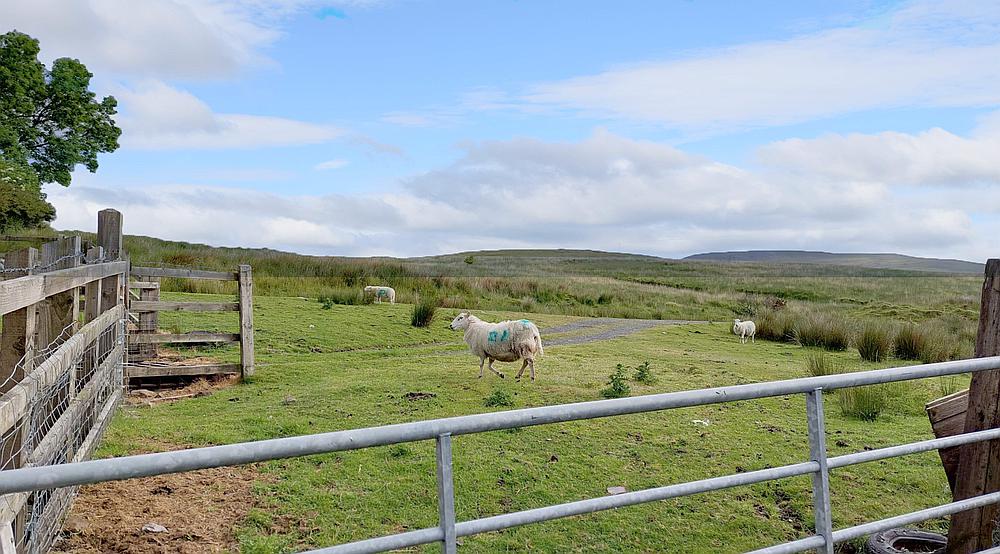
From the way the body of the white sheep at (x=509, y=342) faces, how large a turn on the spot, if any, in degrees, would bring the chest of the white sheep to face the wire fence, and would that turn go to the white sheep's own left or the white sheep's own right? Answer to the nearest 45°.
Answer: approximately 45° to the white sheep's own left

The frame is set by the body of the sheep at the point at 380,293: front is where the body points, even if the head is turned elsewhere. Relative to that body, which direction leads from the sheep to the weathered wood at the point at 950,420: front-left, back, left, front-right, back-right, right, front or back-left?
left

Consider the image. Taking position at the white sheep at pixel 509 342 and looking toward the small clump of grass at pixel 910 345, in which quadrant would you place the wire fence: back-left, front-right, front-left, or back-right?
back-right

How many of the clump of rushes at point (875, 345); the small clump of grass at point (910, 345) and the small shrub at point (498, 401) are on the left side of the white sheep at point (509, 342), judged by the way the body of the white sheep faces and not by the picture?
1

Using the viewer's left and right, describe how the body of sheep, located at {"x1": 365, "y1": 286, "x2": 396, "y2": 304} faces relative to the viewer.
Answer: facing to the left of the viewer

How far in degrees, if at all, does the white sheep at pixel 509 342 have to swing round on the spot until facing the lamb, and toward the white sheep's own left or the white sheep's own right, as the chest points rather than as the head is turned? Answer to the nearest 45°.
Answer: approximately 135° to the white sheep's own right

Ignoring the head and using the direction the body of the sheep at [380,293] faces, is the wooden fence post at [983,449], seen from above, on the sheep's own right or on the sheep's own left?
on the sheep's own left

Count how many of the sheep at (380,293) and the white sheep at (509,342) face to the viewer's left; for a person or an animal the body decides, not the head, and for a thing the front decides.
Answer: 2

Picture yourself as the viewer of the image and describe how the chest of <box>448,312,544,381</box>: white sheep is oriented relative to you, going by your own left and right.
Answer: facing to the left of the viewer

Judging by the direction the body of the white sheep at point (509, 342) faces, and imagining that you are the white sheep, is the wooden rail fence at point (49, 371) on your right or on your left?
on your left
